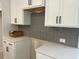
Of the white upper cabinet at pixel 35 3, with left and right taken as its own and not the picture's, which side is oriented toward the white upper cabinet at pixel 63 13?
left

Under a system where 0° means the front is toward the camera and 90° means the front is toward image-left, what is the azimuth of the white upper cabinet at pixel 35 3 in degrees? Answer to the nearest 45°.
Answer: approximately 45°

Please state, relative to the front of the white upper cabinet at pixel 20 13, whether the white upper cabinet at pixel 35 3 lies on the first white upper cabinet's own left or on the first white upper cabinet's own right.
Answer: on the first white upper cabinet's own left

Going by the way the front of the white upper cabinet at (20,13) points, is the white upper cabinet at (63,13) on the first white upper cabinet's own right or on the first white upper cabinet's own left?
on the first white upper cabinet's own left
